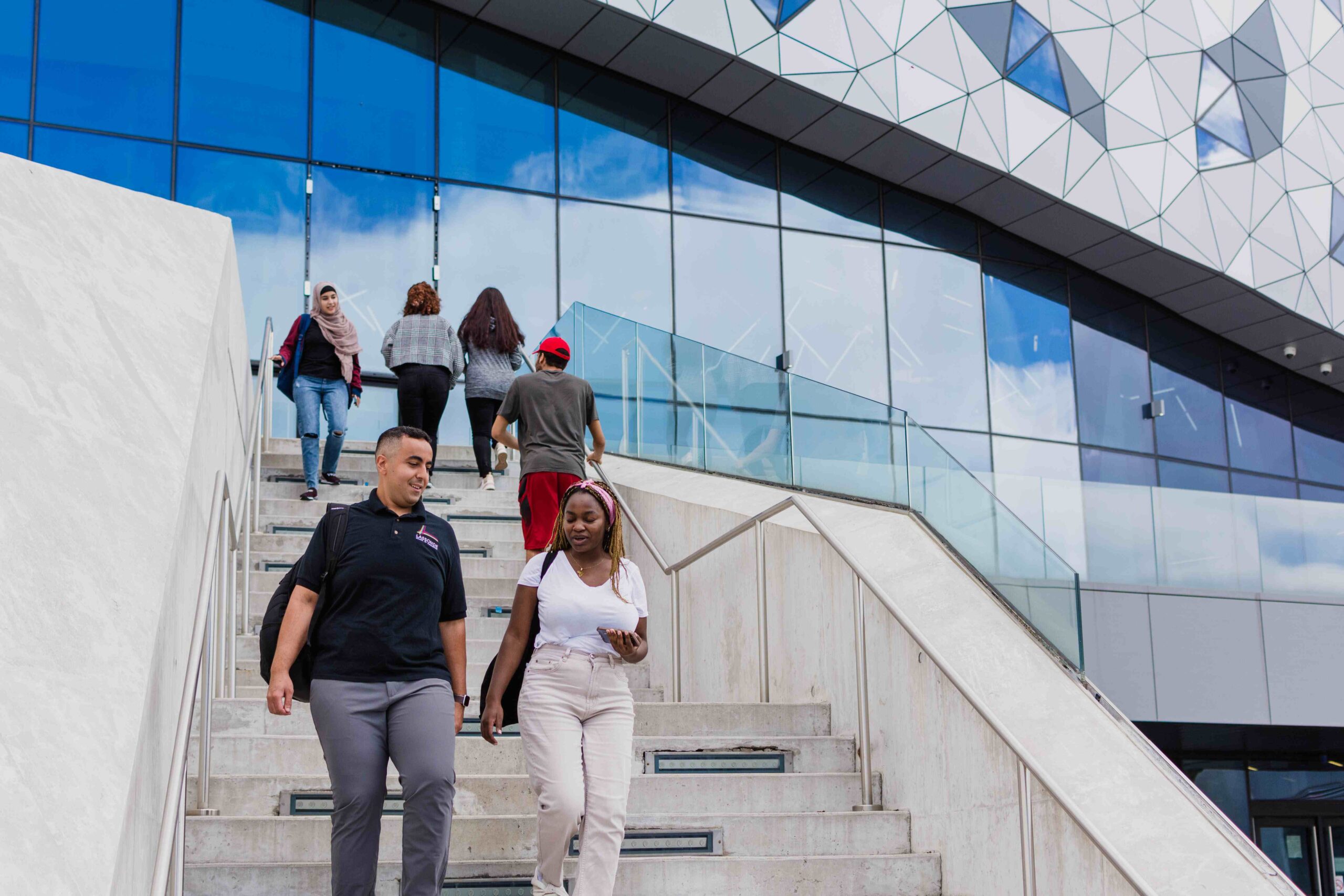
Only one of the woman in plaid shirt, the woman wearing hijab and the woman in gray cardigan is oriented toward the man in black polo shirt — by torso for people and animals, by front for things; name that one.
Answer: the woman wearing hijab

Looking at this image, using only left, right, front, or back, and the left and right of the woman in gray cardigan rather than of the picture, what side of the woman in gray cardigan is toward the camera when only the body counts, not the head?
back

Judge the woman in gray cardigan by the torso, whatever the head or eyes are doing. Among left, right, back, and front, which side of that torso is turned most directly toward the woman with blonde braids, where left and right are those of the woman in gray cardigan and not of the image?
back

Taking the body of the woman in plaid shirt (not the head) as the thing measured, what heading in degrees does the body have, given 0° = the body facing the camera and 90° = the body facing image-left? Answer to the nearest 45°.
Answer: approximately 180°

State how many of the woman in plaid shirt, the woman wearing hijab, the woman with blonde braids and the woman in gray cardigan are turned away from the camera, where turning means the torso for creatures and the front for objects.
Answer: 2

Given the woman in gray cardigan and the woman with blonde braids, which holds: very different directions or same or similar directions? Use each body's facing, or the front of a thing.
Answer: very different directions

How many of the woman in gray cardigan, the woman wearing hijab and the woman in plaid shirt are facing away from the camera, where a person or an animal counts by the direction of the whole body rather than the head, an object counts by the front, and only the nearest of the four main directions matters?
2

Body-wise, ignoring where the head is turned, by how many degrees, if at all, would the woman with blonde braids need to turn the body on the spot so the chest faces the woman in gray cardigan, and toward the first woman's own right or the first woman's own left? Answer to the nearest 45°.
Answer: approximately 180°

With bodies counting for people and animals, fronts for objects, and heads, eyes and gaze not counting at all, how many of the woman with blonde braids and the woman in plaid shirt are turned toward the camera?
1

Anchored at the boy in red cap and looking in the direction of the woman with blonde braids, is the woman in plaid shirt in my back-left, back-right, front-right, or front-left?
back-right
